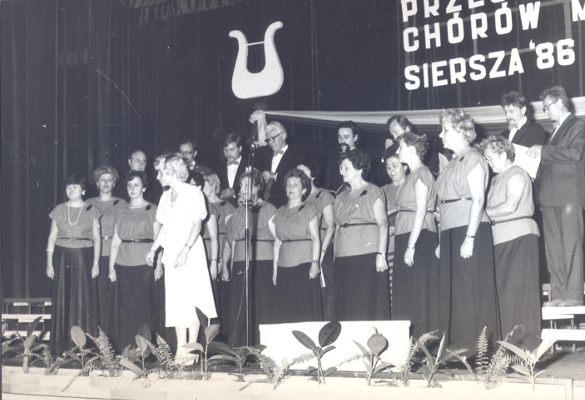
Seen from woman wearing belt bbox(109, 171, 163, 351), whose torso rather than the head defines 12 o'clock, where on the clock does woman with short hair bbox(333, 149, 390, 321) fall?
The woman with short hair is roughly at 10 o'clock from the woman wearing belt.

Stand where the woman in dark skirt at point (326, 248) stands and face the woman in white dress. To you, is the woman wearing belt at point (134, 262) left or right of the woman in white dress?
right

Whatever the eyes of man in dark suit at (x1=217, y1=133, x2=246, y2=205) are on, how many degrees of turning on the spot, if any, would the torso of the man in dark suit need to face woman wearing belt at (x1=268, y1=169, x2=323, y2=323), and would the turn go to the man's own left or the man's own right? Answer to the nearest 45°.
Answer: approximately 45° to the man's own left

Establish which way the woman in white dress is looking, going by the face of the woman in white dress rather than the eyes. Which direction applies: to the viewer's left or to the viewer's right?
to the viewer's left

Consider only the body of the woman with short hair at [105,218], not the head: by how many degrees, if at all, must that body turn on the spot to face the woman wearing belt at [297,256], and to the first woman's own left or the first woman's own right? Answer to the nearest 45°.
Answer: approximately 45° to the first woman's own left

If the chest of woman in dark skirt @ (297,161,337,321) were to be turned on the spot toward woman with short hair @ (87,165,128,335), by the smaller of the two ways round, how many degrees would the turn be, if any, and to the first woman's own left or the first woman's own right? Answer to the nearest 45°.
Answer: approximately 45° to the first woman's own right

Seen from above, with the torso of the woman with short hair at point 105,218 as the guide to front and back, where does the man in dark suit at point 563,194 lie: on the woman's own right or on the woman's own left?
on the woman's own left
